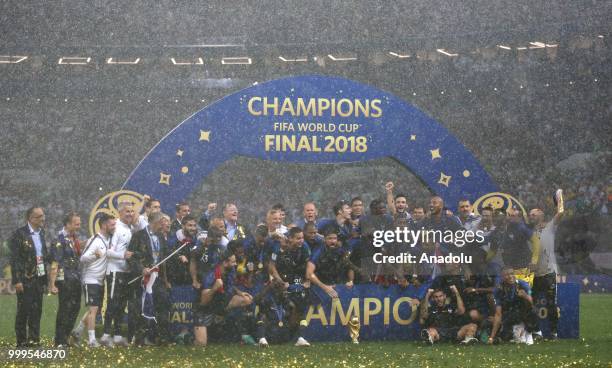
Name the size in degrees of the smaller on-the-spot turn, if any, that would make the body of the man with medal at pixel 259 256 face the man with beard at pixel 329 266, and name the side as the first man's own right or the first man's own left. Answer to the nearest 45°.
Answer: approximately 90° to the first man's own left

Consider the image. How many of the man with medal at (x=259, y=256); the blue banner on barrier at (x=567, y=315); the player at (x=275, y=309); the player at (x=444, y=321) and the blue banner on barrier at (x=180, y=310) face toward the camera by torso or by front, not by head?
5

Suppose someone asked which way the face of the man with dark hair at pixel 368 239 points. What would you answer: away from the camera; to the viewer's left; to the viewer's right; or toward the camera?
toward the camera

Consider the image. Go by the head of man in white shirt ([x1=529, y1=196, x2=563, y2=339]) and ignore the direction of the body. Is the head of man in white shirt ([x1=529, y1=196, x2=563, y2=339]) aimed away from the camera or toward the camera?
toward the camera

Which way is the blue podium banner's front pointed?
toward the camera

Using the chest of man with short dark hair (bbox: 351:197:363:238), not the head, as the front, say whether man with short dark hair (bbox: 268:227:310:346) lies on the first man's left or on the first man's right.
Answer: on the first man's right

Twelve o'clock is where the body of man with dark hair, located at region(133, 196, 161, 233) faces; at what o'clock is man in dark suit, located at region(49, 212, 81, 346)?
The man in dark suit is roughly at 3 o'clock from the man with dark hair.

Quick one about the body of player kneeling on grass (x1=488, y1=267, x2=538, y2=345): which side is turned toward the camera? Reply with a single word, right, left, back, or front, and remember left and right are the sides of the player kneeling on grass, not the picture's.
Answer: front

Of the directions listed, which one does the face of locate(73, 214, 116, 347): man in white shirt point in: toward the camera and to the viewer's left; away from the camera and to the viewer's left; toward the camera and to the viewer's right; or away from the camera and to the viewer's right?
toward the camera and to the viewer's right

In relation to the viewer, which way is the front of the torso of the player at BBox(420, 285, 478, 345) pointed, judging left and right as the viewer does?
facing the viewer

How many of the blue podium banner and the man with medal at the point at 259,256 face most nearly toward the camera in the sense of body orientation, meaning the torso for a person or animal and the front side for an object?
2

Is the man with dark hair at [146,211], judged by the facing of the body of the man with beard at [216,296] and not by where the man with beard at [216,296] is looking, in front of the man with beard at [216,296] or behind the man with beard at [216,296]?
behind

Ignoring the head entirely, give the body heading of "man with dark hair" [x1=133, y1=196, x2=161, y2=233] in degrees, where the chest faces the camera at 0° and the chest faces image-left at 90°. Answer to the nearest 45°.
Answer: approximately 315°

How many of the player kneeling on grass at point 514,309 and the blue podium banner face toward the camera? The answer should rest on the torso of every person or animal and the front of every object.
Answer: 2
